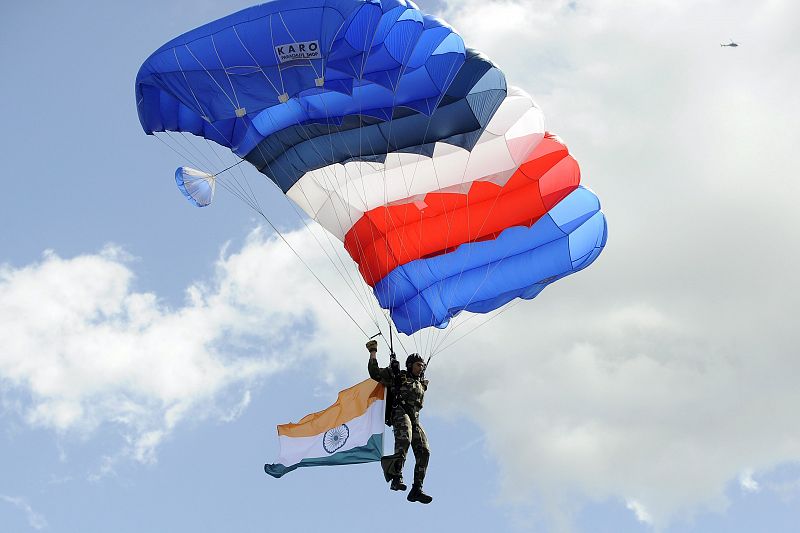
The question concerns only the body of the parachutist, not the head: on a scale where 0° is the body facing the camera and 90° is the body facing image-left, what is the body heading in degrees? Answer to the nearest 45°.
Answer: approximately 315°
